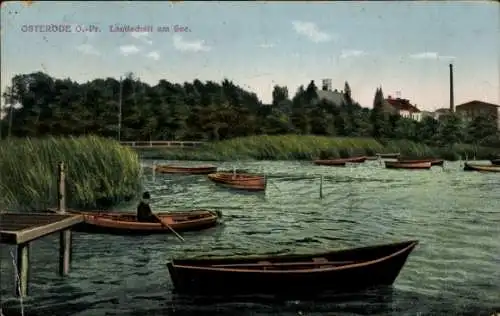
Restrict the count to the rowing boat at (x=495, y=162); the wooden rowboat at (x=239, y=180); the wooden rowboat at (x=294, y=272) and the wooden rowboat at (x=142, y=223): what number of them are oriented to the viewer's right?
2

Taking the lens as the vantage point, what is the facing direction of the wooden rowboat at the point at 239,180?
facing to the left of the viewer

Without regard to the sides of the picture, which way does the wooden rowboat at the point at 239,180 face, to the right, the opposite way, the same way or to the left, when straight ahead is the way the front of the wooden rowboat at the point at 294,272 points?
the opposite way

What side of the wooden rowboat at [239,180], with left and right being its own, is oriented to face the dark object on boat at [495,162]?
back

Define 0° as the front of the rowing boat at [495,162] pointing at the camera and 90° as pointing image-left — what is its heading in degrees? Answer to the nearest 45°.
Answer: approximately 90°

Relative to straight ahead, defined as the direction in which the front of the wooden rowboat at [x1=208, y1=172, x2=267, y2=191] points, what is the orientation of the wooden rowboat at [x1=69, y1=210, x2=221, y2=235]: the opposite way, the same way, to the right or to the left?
the opposite way

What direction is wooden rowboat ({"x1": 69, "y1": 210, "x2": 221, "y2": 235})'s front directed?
to the viewer's right

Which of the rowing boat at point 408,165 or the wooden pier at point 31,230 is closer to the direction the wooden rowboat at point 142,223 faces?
the rowing boat

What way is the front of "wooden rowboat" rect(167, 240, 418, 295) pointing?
to the viewer's right
